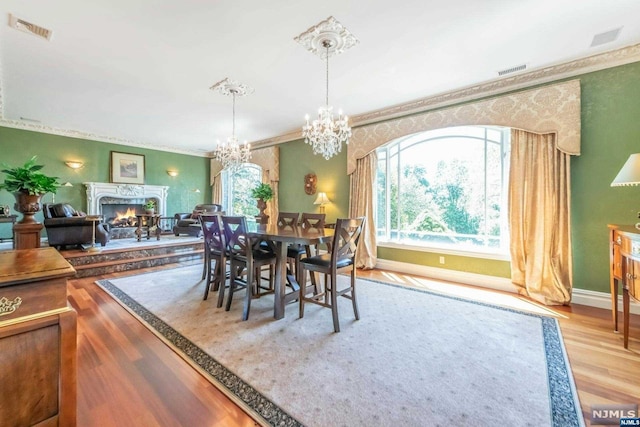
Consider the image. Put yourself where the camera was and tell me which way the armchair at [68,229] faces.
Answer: facing to the right of the viewer

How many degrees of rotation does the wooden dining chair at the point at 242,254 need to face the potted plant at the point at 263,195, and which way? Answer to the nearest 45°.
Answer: approximately 45° to its left

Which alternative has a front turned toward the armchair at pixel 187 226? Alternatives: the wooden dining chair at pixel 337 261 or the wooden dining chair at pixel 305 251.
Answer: the wooden dining chair at pixel 337 261

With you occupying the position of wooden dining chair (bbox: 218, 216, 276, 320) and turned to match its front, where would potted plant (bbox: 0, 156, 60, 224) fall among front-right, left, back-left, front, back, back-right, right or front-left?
back-left

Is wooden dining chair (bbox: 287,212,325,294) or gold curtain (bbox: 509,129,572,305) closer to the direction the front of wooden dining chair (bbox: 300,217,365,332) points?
the wooden dining chair

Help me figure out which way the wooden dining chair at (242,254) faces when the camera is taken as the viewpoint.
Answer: facing away from the viewer and to the right of the viewer

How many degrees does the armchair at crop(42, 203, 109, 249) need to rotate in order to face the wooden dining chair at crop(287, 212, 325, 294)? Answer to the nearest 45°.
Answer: approximately 45° to its right

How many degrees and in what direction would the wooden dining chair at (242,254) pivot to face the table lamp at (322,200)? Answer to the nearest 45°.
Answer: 0° — it already faces it

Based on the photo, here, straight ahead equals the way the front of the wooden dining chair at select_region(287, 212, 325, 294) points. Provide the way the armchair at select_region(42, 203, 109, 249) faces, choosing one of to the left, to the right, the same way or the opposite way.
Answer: the opposite way

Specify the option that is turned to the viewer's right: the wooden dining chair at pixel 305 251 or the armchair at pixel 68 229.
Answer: the armchair

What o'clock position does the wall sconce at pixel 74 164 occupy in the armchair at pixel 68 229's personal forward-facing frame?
The wall sconce is roughly at 9 o'clock from the armchair.

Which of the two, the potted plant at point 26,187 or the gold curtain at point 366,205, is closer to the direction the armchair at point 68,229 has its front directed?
the gold curtain

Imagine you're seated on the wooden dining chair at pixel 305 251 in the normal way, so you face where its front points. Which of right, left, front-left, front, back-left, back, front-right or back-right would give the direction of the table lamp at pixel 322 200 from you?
back-right

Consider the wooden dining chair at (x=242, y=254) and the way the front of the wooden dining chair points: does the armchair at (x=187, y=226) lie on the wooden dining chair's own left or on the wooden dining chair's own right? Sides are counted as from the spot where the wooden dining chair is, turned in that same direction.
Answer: on the wooden dining chair's own left
